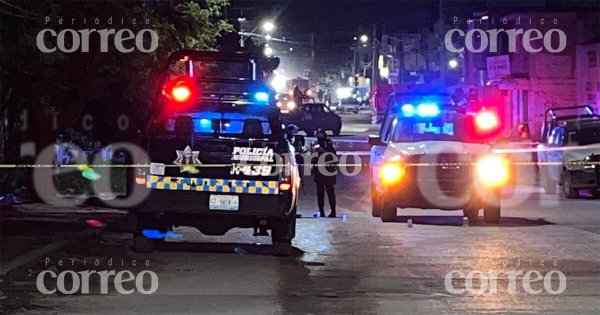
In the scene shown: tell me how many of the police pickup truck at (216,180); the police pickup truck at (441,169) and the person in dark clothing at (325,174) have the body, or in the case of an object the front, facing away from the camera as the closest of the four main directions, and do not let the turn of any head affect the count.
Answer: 1

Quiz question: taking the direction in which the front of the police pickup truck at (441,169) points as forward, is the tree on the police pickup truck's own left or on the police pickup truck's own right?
on the police pickup truck's own right

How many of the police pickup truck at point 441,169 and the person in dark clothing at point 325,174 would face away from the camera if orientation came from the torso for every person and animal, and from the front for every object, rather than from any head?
0

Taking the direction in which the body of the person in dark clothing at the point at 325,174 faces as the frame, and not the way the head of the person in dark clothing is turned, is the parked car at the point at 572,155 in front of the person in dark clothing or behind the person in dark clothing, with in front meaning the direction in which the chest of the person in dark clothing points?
behind

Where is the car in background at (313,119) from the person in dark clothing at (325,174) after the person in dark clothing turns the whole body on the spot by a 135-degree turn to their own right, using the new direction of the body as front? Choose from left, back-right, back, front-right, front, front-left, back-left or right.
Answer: front

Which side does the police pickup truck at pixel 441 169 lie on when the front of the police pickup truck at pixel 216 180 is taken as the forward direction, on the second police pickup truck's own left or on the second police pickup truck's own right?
on the second police pickup truck's own right

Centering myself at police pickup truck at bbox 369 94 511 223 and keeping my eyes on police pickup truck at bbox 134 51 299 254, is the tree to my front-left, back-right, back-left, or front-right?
front-right

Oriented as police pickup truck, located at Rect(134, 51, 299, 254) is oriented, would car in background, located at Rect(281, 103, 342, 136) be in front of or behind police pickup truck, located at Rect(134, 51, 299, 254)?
in front

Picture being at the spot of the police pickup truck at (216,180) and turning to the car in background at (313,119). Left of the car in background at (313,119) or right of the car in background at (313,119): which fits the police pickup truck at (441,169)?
right

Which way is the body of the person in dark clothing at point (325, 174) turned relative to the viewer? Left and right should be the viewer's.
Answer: facing the viewer and to the left of the viewer

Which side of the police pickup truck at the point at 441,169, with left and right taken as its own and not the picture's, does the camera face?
front

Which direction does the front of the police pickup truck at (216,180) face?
away from the camera

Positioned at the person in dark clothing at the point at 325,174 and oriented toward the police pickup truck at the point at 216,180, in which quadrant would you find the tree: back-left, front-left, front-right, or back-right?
front-right

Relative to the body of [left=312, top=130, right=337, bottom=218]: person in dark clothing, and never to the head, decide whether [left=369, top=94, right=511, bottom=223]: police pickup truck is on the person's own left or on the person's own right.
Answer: on the person's own left

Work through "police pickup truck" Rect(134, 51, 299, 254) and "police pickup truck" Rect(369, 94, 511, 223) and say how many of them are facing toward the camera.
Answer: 1
